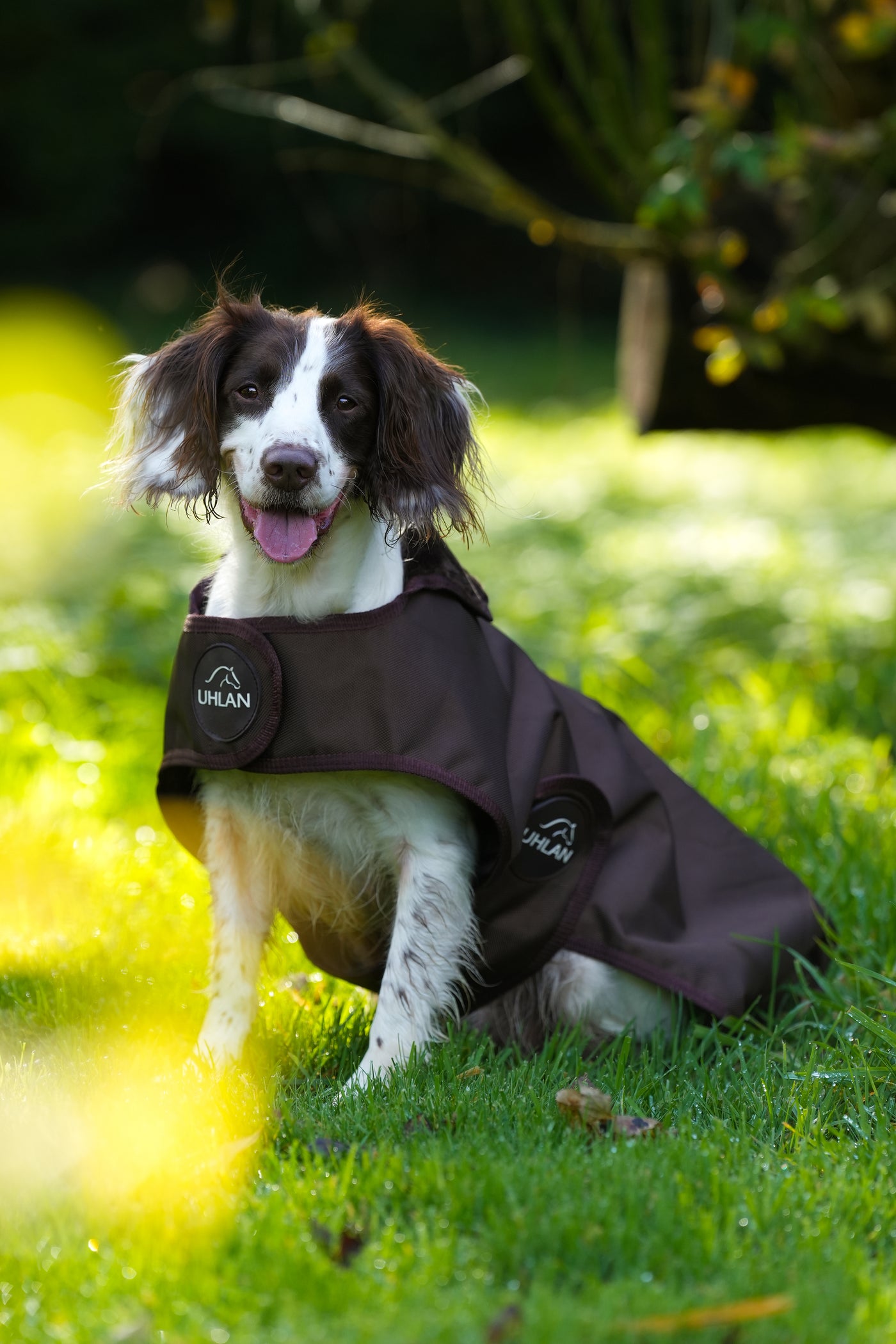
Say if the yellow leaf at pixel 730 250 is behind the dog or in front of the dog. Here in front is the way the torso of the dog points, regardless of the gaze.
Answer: behind

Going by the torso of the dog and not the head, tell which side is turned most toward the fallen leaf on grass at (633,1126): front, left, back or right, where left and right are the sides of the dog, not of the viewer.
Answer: left

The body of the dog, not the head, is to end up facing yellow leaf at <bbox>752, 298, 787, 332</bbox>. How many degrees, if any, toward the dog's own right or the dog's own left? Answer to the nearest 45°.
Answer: approximately 180°

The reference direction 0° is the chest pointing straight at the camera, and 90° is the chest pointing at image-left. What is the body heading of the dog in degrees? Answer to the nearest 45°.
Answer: approximately 45°

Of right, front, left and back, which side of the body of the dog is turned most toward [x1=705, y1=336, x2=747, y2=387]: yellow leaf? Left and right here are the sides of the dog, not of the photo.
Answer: back

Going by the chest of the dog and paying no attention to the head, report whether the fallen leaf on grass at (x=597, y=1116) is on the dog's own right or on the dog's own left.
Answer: on the dog's own left

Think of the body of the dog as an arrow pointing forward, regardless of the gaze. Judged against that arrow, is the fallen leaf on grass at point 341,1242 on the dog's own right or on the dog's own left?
on the dog's own left

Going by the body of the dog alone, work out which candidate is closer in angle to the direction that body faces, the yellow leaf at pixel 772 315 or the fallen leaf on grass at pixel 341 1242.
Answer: the fallen leaf on grass
